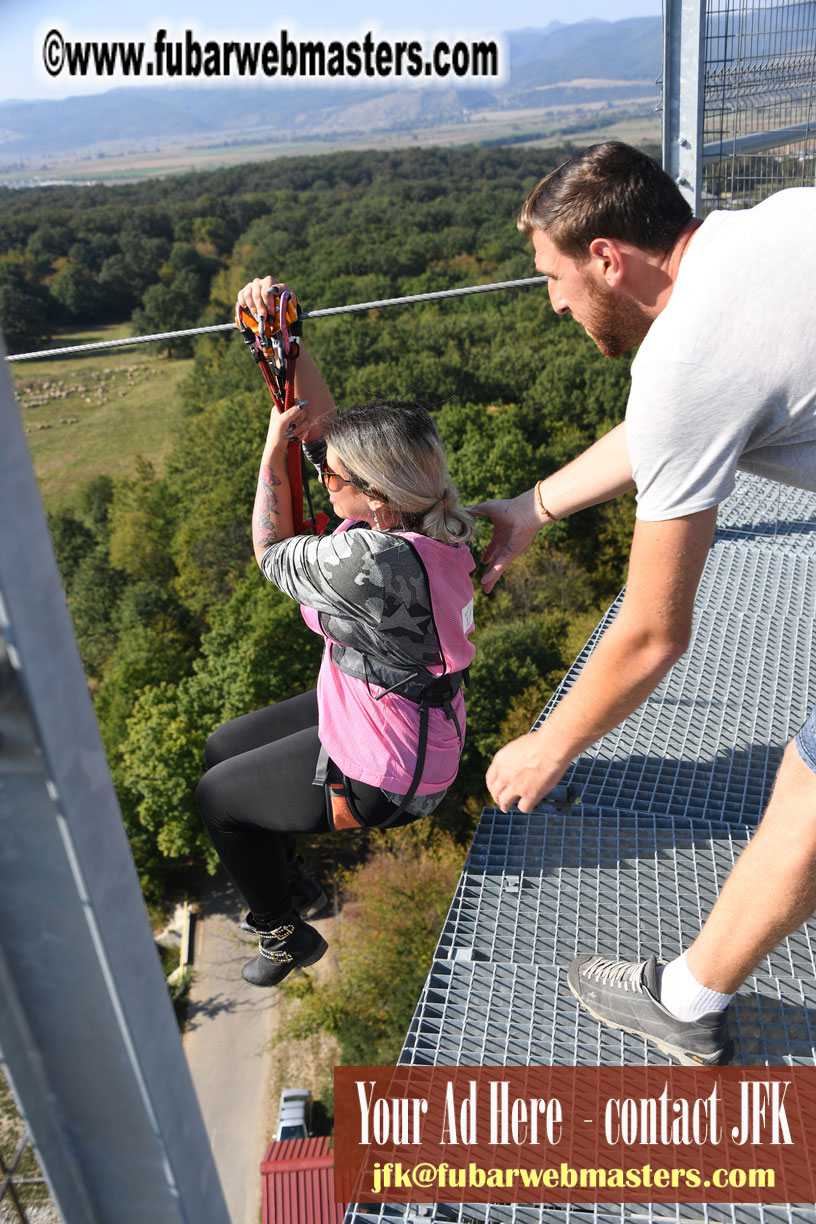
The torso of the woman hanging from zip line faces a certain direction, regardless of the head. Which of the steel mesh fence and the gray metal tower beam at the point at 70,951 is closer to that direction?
the gray metal tower beam

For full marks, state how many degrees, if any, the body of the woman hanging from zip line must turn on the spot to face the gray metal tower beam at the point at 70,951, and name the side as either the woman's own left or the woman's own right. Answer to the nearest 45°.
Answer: approximately 90° to the woman's own left

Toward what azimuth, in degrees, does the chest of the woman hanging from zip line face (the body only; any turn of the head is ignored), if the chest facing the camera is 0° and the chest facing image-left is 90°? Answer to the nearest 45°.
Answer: approximately 90°

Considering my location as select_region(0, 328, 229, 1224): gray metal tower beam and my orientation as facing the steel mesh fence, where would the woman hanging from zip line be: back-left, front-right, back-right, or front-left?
front-left

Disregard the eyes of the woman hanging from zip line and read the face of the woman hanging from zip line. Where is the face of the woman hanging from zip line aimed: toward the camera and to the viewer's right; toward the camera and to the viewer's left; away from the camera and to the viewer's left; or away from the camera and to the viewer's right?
away from the camera and to the viewer's left

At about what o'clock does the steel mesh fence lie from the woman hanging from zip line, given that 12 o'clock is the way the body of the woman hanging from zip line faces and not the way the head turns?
The steel mesh fence is roughly at 4 o'clock from the woman hanging from zip line.
